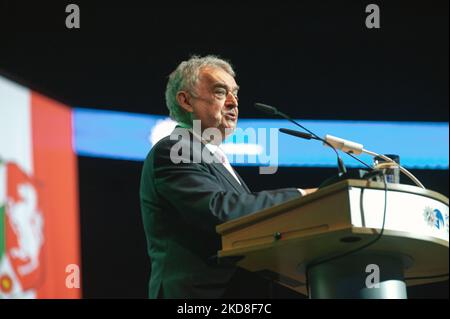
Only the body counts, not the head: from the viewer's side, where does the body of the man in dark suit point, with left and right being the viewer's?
facing to the right of the viewer
